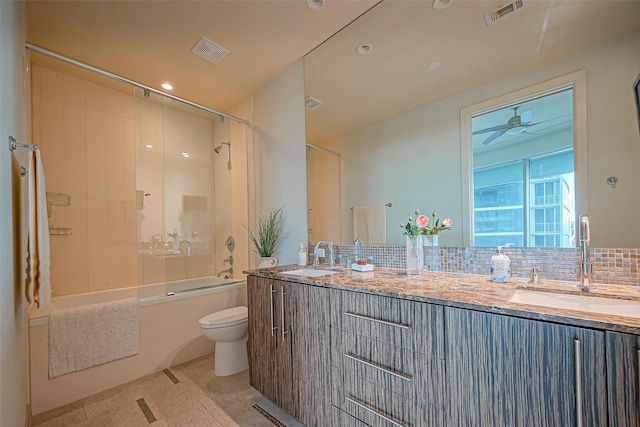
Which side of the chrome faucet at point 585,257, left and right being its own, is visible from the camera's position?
front

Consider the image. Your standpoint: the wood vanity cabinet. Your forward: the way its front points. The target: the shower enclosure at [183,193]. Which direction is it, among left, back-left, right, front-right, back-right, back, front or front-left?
right

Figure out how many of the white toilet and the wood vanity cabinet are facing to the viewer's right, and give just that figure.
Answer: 0

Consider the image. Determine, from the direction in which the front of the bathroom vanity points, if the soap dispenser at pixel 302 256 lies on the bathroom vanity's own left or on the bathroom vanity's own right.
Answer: on the bathroom vanity's own right

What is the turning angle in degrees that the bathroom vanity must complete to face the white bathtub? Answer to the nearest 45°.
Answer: approximately 45° to its right

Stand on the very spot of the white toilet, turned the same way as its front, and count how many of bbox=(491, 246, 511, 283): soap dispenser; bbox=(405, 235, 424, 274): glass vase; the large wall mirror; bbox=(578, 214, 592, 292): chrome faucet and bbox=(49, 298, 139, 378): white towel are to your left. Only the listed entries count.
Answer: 4

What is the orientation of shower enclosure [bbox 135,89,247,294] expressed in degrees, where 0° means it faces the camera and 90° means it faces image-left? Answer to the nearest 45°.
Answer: approximately 315°

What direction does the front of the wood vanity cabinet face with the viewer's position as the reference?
facing the viewer and to the left of the viewer

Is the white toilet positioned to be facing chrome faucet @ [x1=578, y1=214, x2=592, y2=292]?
no

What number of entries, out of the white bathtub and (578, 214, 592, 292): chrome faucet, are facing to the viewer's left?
0

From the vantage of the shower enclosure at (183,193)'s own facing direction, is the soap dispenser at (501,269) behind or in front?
in front
